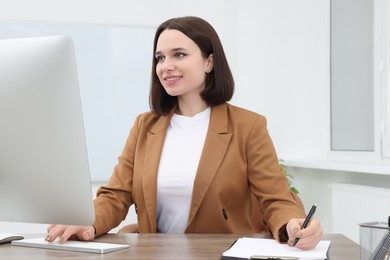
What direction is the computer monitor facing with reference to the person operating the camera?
facing away from the viewer and to the right of the viewer

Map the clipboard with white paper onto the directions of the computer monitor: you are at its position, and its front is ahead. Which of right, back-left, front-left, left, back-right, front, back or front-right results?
front-right

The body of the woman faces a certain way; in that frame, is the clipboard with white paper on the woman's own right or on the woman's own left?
on the woman's own left

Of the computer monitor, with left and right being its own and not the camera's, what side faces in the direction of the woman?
front

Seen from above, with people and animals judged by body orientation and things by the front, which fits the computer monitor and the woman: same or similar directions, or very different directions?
very different directions

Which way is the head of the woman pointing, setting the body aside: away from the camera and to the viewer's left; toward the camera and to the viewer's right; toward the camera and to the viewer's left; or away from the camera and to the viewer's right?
toward the camera and to the viewer's left
